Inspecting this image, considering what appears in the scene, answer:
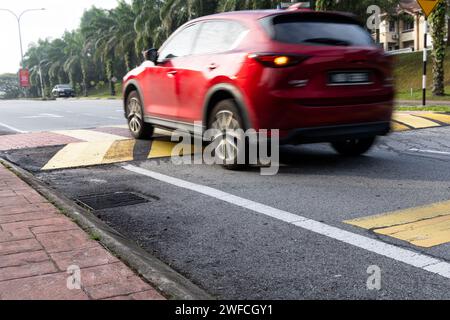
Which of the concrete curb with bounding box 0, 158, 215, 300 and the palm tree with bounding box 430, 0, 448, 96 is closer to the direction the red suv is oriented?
the palm tree

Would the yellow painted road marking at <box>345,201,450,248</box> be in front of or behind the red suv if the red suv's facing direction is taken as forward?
behind

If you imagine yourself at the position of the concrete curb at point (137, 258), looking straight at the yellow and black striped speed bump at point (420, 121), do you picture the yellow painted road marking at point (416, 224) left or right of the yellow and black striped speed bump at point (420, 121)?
right

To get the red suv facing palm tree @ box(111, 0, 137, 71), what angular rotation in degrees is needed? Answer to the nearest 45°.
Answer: approximately 45° to its right

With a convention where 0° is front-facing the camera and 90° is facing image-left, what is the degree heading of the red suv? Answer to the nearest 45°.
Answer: approximately 135°

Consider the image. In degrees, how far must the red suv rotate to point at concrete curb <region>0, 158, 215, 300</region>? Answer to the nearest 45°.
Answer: approximately 135° to its left

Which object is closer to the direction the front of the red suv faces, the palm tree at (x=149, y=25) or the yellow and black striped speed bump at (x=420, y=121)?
the palm tree

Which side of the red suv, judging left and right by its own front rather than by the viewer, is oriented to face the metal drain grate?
left

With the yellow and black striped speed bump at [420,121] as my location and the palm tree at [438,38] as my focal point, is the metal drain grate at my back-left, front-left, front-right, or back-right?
back-left

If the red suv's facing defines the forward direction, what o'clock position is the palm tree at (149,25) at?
The palm tree is roughly at 1 o'clock from the red suv.

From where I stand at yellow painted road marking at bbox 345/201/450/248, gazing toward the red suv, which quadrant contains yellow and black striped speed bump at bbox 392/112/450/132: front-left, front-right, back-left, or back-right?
front-right

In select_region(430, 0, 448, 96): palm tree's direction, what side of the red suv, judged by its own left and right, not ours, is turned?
right
